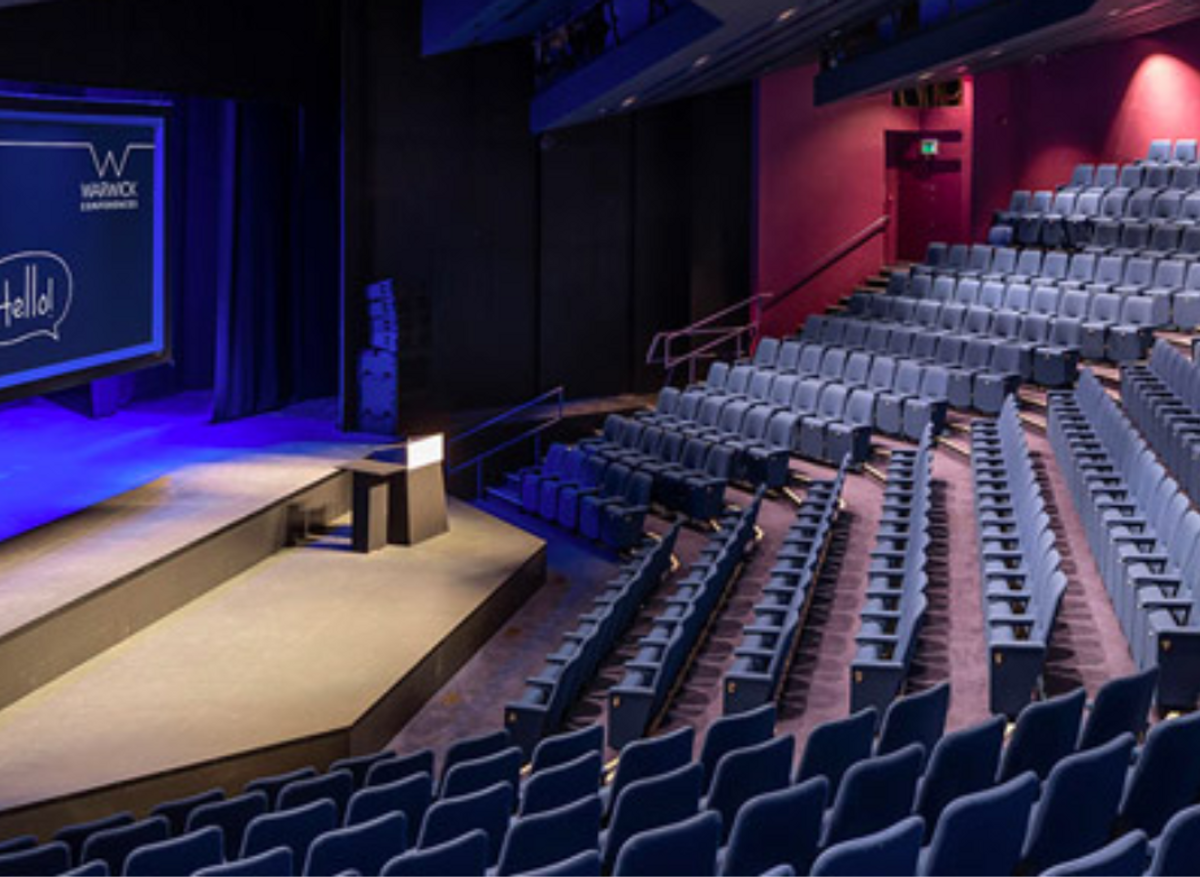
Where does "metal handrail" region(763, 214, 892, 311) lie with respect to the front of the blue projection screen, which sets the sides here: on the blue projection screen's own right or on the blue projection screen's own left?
on the blue projection screen's own left

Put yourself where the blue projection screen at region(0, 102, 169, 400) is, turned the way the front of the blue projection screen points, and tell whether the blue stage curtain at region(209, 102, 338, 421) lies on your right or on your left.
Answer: on your left

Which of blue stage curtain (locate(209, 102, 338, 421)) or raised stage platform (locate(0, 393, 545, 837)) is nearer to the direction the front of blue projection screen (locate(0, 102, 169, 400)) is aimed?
the raised stage platform

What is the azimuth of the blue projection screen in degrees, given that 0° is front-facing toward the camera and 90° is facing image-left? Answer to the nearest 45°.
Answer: approximately 315°

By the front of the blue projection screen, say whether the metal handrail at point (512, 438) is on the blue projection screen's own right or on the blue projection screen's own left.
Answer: on the blue projection screen's own left
